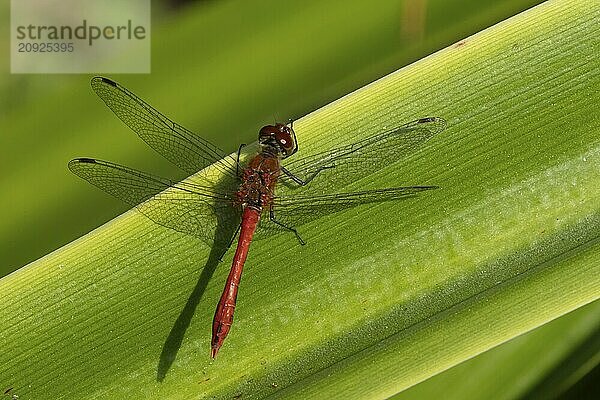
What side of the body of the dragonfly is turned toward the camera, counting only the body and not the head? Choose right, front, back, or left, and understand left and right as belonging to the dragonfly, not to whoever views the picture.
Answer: back
